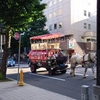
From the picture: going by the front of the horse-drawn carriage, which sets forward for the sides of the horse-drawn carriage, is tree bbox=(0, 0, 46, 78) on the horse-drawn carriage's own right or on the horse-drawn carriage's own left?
on the horse-drawn carriage's own right

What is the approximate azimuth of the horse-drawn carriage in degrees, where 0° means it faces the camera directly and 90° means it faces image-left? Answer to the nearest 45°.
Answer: approximately 315°

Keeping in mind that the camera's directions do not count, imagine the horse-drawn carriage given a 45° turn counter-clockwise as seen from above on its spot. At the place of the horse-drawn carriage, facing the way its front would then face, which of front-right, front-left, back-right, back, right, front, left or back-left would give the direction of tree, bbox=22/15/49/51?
left
